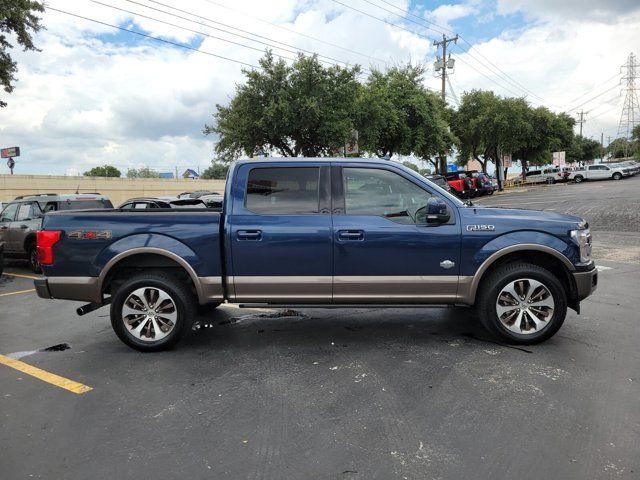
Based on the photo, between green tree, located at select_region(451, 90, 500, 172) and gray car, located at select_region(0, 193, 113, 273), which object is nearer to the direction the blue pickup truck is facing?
the green tree

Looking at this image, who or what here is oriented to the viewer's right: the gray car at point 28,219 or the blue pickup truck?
the blue pickup truck

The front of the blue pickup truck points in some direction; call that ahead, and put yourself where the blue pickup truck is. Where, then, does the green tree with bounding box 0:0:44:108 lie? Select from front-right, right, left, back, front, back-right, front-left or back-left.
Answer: back-left

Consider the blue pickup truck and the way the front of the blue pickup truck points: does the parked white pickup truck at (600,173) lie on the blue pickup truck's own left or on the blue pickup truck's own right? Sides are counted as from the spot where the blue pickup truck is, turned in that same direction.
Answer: on the blue pickup truck's own left

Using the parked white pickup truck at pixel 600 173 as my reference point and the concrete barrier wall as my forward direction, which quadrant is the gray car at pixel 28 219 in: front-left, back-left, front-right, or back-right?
front-left

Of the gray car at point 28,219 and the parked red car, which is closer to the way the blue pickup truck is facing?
the parked red car

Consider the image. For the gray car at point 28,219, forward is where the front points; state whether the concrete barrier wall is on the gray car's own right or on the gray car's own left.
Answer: on the gray car's own right

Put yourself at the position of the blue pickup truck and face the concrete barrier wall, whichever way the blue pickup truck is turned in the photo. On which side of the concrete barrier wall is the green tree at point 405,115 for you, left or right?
right

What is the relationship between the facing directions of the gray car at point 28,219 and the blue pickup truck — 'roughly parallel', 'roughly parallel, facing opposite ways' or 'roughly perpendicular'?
roughly parallel, facing opposite ways

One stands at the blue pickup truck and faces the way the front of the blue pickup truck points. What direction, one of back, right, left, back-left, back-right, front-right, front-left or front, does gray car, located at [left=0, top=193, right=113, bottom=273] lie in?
back-left

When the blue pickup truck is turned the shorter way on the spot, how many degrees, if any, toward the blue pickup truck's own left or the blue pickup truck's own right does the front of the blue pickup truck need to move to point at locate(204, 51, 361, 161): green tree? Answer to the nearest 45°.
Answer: approximately 90° to the blue pickup truck's own left

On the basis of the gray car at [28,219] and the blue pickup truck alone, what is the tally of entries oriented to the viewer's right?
1

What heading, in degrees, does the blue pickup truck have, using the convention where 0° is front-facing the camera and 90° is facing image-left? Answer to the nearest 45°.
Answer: approximately 270°
